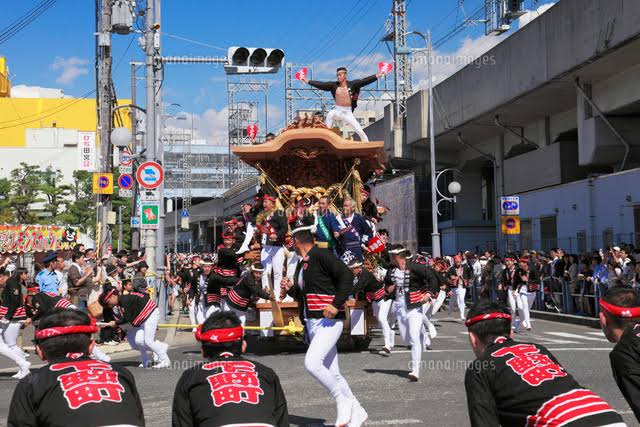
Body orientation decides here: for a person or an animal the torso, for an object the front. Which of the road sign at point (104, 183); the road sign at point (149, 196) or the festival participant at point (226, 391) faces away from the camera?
the festival participant

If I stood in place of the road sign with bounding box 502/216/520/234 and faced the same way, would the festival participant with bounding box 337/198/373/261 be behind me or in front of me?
in front

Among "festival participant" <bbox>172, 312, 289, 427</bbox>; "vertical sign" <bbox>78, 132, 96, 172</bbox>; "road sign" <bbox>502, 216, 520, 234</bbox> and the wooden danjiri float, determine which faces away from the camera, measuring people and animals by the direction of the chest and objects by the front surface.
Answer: the festival participant

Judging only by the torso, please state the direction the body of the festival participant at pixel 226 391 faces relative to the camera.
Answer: away from the camera

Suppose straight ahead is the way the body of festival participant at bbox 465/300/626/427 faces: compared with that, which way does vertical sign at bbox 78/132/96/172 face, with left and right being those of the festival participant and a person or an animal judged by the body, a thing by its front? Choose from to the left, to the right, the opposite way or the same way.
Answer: the opposite way

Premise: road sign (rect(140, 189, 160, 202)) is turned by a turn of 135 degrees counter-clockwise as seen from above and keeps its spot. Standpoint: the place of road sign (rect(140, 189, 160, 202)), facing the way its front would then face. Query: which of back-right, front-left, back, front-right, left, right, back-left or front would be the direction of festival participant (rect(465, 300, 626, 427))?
back-right

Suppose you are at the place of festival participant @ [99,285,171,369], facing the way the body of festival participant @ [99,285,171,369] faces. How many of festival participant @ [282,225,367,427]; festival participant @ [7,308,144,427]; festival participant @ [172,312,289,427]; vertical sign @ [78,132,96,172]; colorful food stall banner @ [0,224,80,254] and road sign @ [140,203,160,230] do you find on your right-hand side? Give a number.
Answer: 3
